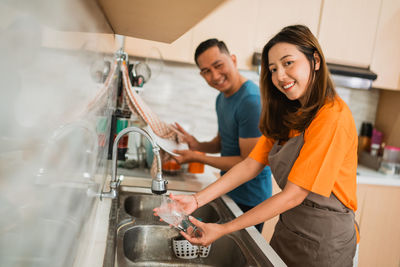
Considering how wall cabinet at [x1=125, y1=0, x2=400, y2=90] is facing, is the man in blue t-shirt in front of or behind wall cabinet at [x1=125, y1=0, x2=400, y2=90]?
in front

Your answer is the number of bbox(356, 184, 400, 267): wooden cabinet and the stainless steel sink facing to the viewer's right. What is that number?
1

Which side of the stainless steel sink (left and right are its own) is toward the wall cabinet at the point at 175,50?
left

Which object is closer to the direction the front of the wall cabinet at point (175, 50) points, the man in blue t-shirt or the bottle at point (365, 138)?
the man in blue t-shirt

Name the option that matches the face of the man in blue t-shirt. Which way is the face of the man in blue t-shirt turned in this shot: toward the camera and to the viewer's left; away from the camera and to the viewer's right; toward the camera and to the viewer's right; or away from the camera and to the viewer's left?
toward the camera and to the viewer's left

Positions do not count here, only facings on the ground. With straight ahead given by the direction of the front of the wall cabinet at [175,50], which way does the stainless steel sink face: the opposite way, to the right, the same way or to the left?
to the left

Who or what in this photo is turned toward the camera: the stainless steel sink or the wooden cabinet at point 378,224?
the wooden cabinet

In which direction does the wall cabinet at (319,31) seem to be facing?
toward the camera

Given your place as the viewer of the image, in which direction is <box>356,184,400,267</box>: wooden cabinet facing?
facing the viewer

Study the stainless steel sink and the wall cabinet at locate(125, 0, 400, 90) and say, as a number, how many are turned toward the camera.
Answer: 1

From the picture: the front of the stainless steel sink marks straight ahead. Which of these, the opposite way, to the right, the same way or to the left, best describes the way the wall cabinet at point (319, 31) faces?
to the right

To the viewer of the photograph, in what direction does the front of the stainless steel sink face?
facing to the right of the viewer
